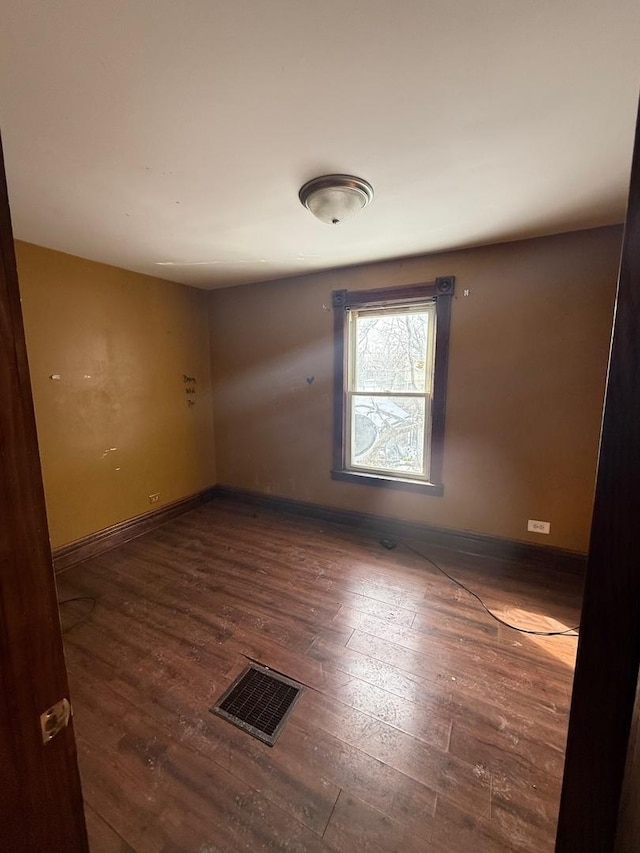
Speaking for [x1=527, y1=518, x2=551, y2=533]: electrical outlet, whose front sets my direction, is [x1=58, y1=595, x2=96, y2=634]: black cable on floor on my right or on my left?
on my right

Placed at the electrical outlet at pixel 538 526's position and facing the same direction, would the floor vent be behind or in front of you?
in front

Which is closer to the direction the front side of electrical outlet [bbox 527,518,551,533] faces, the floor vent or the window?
the floor vent

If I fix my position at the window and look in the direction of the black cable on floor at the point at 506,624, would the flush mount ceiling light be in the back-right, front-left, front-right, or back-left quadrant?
front-right

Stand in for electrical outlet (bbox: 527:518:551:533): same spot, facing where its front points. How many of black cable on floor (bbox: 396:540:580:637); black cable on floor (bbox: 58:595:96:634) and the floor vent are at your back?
0

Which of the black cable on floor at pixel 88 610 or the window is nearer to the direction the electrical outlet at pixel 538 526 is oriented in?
the black cable on floor

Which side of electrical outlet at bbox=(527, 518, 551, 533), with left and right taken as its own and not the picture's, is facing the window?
right

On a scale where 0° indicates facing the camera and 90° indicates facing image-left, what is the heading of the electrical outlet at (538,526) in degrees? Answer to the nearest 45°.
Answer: approximately 0°

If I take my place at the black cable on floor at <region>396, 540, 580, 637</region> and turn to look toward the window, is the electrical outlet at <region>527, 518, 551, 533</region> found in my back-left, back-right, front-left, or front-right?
front-right

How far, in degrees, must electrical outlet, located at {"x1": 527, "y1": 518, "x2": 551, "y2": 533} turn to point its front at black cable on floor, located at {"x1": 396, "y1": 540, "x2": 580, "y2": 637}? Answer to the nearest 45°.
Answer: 0° — it already faces it
